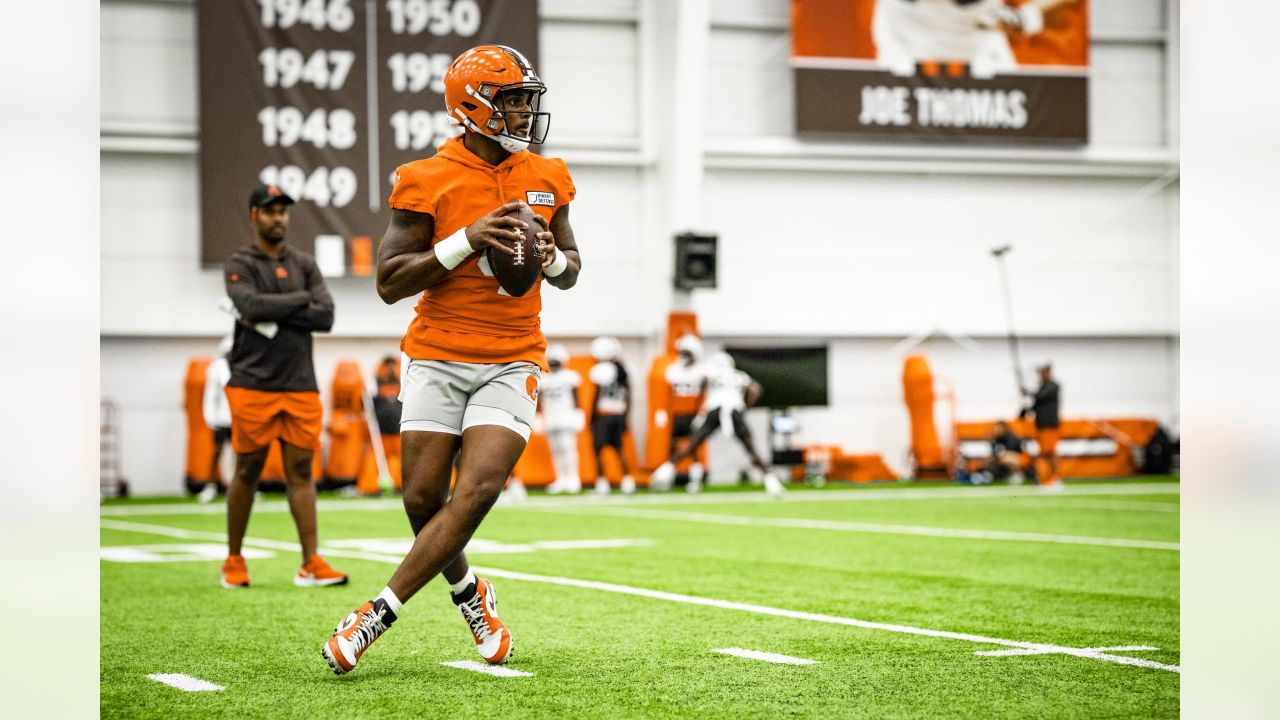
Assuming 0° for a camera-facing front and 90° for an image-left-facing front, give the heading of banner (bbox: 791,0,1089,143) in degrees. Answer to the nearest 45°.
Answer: approximately 0°

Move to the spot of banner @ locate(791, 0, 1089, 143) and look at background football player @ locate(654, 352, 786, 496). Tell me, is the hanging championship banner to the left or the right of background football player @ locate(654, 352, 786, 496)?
right

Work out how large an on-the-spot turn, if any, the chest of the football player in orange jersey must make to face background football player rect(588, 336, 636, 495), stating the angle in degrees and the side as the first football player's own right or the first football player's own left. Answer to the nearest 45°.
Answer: approximately 180°

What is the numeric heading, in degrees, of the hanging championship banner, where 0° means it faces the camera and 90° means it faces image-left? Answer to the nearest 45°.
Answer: approximately 0°

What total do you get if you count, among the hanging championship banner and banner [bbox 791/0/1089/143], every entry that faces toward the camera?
2

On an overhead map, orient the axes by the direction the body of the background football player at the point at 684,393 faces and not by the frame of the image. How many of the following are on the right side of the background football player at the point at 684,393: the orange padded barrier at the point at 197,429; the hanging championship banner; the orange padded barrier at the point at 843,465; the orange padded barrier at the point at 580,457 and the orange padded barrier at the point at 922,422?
3

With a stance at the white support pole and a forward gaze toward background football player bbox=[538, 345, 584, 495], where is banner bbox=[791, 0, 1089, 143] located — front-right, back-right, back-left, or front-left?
back-left

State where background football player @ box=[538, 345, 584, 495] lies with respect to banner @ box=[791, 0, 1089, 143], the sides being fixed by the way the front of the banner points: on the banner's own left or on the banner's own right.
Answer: on the banner's own right

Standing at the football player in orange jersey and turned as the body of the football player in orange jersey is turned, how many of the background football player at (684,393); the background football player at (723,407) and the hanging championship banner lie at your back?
3

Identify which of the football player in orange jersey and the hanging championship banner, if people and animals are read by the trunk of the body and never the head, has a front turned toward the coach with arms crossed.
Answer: the hanging championship banner
